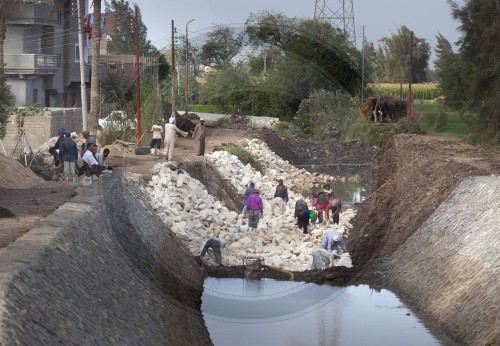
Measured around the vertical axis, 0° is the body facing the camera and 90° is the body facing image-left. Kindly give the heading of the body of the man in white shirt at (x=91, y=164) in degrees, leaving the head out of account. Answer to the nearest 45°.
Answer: approximately 315°

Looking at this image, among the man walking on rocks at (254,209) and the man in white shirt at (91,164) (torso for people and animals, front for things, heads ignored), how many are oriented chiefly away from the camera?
1

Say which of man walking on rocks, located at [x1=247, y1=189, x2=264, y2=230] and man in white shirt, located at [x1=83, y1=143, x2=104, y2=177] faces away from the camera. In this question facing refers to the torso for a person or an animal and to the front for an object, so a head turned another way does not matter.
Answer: the man walking on rocks

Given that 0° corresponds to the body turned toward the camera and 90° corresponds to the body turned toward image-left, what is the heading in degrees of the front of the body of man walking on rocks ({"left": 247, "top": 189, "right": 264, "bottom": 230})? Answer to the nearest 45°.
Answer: approximately 180°

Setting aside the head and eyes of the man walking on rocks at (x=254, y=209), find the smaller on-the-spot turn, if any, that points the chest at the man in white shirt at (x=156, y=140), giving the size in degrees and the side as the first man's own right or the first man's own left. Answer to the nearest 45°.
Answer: approximately 45° to the first man's own left

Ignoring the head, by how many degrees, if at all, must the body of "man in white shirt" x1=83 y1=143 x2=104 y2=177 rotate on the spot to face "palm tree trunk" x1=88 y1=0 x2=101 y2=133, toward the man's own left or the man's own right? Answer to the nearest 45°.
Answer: approximately 135° to the man's own left

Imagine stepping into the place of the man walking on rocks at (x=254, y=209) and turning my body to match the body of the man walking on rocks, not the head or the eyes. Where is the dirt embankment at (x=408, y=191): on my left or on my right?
on my right

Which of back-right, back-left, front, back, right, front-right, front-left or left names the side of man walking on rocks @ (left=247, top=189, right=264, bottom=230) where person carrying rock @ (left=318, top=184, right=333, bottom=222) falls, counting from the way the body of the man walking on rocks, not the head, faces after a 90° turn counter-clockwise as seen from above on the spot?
back-right
